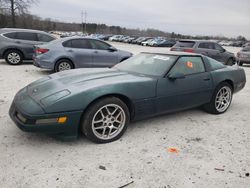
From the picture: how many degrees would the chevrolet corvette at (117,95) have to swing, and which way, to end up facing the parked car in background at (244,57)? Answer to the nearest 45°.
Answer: approximately 180°

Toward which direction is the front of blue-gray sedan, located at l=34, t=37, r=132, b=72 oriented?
to the viewer's right

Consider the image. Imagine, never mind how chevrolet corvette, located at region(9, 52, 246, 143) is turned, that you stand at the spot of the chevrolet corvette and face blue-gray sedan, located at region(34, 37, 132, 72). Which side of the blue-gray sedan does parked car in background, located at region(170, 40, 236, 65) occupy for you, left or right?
right

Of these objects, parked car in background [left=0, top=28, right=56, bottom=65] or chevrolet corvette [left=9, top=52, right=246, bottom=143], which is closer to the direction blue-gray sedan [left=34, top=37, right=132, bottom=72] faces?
the chevrolet corvette

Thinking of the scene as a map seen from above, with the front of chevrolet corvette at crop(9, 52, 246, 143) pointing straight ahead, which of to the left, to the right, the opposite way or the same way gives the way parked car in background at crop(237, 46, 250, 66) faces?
the opposite way

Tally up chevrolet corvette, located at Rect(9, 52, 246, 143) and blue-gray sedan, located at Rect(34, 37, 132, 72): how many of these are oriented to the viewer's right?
1

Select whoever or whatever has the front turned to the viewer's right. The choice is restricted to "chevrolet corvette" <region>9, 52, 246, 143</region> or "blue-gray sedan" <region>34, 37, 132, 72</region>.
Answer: the blue-gray sedan

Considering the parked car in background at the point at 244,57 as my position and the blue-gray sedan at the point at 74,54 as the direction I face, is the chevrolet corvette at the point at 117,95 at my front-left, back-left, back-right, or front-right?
front-left

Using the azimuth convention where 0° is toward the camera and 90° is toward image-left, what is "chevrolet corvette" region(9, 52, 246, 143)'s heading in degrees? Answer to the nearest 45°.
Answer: approximately 45°

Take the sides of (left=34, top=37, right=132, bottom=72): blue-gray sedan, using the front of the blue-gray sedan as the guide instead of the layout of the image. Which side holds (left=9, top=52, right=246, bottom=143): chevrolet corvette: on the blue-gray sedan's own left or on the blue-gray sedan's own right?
on the blue-gray sedan's own right

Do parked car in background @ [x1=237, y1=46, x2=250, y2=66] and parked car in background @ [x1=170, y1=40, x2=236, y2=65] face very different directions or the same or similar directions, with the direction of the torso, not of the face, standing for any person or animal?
same or similar directions
